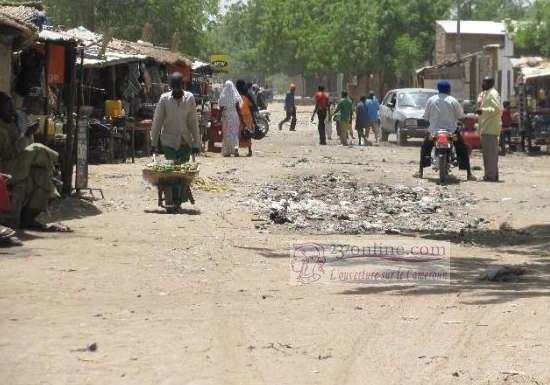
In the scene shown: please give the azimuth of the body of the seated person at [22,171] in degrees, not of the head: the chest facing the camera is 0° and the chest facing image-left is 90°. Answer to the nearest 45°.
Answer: approximately 270°

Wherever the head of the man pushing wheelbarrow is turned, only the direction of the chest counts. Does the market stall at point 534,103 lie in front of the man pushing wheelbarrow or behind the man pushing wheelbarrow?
behind

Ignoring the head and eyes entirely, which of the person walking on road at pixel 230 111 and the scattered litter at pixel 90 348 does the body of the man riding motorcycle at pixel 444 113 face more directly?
the person walking on road

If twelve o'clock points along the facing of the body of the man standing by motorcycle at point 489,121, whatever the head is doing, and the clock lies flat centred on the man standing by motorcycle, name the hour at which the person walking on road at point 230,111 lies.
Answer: The person walking on road is roughly at 1 o'clock from the man standing by motorcycle.

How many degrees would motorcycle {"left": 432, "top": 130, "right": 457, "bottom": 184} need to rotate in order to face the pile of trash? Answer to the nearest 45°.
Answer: approximately 180°
